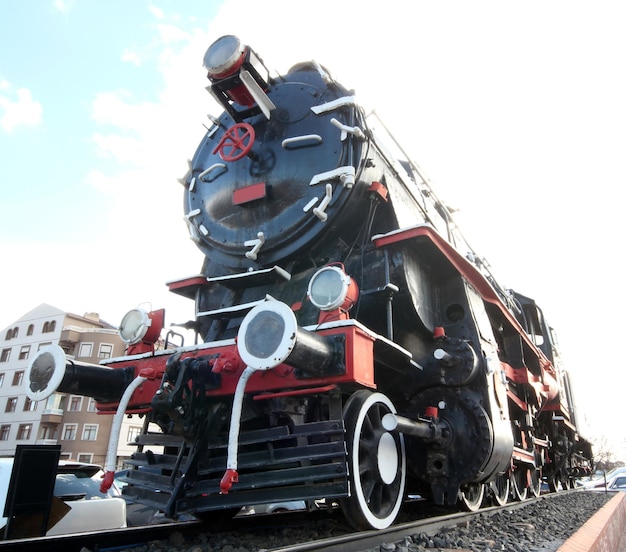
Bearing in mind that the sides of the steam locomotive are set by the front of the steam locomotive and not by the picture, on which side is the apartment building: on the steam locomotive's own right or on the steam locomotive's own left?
on the steam locomotive's own right

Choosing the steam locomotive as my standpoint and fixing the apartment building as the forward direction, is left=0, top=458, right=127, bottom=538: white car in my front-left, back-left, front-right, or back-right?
front-left

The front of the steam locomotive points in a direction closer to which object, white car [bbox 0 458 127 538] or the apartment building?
the white car

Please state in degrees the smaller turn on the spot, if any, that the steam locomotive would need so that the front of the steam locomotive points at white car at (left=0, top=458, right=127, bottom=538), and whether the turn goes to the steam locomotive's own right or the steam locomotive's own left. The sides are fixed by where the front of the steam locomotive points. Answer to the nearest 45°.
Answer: approximately 45° to the steam locomotive's own right
